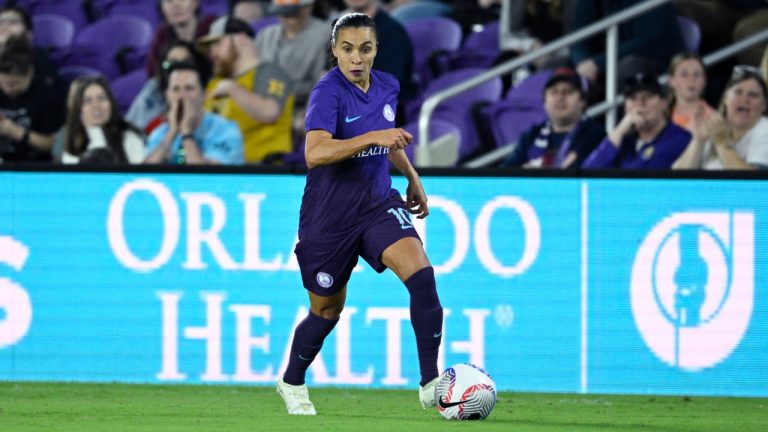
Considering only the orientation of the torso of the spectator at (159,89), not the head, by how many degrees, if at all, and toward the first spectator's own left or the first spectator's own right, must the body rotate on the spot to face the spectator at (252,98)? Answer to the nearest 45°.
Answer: approximately 45° to the first spectator's own left

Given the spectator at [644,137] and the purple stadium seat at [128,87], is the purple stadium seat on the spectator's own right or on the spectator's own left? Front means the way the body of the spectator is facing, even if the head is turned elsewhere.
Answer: on the spectator's own right

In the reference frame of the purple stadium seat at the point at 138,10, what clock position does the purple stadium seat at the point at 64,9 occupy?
the purple stadium seat at the point at 64,9 is roughly at 4 o'clock from the purple stadium seat at the point at 138,10.

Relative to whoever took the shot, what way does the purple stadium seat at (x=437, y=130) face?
facing the viewer

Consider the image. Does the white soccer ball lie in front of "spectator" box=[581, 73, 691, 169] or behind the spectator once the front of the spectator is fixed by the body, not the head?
in front

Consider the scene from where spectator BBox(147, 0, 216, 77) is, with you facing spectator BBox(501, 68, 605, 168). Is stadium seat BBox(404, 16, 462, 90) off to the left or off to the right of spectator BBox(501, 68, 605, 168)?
left

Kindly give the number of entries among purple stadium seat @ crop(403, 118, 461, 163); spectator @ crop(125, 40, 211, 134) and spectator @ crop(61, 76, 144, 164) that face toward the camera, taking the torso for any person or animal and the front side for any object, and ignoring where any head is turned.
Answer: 3

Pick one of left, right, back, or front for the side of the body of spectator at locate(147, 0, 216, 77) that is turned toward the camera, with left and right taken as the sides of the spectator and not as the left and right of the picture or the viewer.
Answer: front

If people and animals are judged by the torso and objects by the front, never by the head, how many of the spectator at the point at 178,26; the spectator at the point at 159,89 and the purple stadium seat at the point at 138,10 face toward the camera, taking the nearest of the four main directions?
3

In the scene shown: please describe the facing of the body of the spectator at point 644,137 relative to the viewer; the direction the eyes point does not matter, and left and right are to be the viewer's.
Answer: facing the viewer and to the left of the viewer
